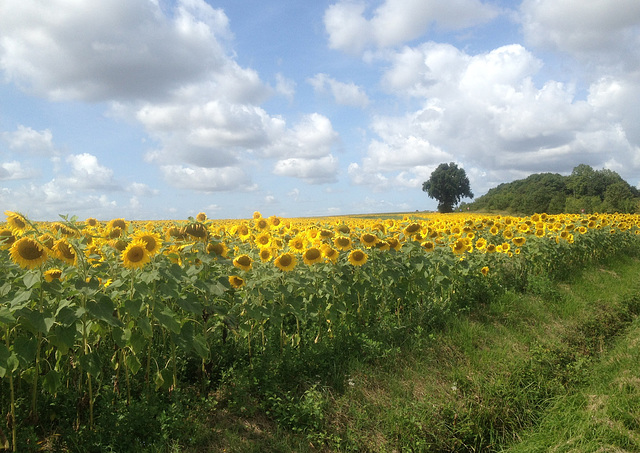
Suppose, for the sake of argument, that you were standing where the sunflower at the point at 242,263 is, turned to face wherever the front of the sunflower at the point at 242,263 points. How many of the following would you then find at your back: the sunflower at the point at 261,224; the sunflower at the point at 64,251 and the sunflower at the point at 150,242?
1

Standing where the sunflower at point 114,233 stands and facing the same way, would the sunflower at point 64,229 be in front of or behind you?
in front

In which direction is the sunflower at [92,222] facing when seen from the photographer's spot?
facing the viewer

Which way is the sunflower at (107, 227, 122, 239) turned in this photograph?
toward the camera

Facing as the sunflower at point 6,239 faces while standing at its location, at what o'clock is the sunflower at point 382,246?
the sunflower at point 382,246 is roughly at 9 o'clock from the sunflower at point 6,239.

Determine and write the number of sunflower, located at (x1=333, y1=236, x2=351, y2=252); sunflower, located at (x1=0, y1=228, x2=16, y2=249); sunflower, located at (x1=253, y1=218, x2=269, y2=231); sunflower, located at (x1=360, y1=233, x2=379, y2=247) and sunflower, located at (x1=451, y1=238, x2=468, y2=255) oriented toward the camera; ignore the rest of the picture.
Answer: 5

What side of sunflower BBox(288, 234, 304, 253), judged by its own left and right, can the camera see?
front

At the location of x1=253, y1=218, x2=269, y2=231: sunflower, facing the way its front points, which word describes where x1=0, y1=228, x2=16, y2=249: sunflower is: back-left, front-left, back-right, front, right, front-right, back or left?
front-right

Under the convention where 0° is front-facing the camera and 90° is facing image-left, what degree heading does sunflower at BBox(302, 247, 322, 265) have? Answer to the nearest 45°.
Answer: approximately 0°

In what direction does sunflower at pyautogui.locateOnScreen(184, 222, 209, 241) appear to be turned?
toward the camera

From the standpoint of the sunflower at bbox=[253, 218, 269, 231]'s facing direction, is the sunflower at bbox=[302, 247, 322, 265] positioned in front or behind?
in front

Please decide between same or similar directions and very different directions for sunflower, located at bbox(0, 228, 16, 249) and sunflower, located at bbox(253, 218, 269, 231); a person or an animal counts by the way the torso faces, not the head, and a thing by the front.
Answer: same or similar directions

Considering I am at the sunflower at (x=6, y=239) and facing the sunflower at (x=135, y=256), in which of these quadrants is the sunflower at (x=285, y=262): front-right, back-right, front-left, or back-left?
front-left

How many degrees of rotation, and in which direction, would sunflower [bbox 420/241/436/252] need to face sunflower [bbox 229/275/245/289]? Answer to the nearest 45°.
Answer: approximately 45° to its right

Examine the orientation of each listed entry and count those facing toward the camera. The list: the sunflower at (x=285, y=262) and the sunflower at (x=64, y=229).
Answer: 2

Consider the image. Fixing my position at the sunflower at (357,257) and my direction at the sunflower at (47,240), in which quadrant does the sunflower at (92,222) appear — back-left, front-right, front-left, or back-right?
front-right

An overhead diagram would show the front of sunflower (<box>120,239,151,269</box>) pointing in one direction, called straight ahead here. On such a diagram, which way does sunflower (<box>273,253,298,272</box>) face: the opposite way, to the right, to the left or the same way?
the same way
